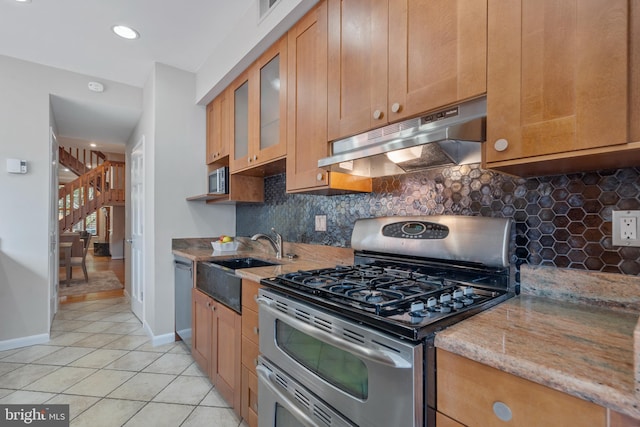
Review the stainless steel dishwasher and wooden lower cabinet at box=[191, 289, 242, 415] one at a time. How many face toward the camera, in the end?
0

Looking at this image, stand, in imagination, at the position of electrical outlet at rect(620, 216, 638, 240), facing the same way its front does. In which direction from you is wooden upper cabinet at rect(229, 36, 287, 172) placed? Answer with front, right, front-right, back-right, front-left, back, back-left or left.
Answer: right

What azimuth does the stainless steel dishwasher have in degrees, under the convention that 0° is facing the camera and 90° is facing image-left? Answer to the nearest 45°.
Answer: approximately 90°

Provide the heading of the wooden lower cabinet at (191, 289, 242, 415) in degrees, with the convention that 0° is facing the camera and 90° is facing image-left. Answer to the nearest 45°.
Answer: approximately 90°

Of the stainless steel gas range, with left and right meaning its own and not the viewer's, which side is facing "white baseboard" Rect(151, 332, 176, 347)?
right

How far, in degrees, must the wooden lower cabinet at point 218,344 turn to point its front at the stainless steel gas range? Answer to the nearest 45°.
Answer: approximately 135° to its left

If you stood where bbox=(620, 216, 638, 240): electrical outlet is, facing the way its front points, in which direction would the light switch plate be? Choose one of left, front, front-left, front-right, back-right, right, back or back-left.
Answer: right

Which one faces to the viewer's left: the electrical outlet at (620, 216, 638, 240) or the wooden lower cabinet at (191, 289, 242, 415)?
the wooden lower cabinet

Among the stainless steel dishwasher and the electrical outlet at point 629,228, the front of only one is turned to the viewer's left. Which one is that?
the stainless steel dishwasher

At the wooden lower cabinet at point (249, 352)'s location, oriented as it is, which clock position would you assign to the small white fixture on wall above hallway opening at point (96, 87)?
The small white fixture on wall above hallway opening is roughly at 3 o'clock from the wooden lower cabinet.
